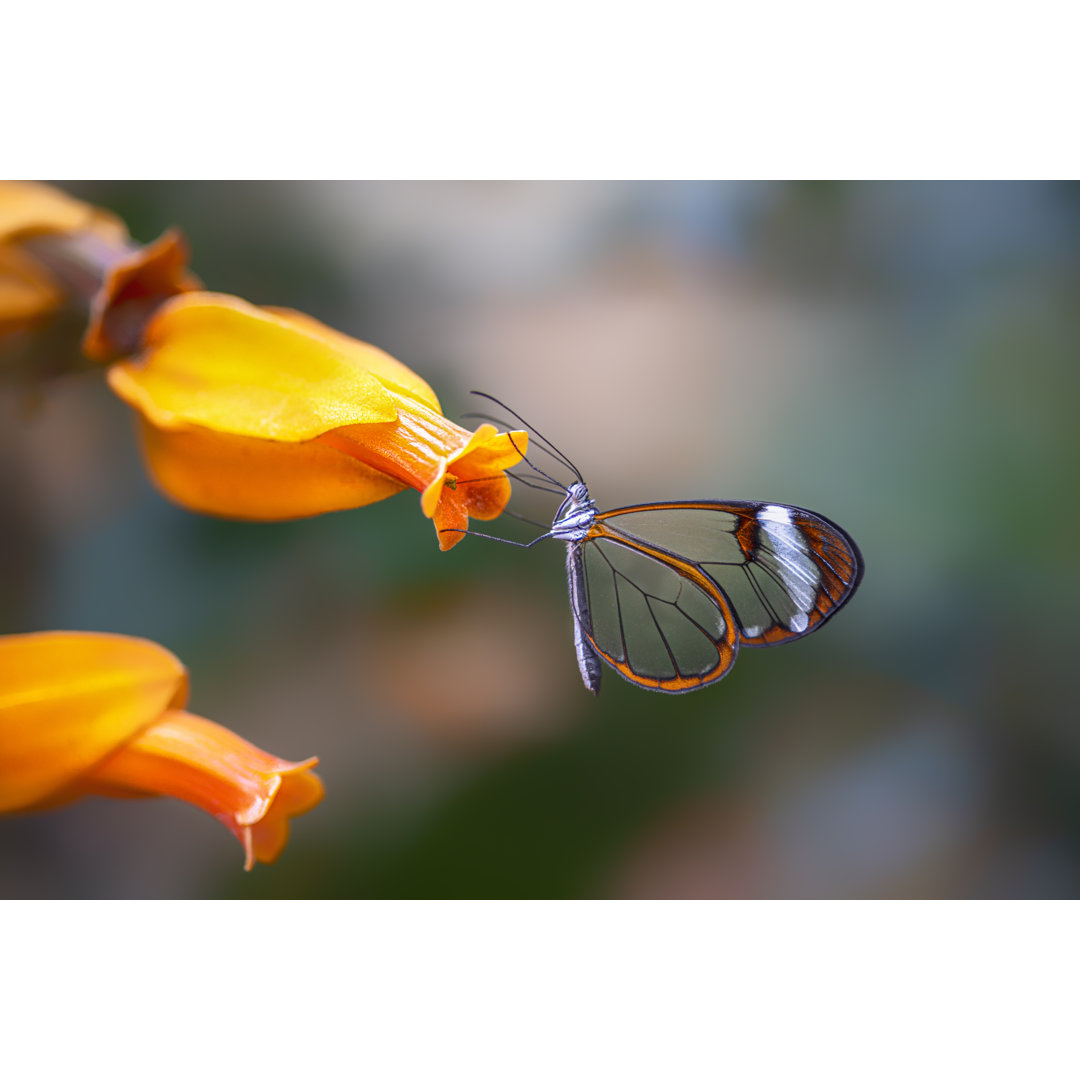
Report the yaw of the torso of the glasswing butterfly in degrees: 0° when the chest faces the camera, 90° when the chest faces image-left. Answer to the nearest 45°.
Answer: approximately 90°
